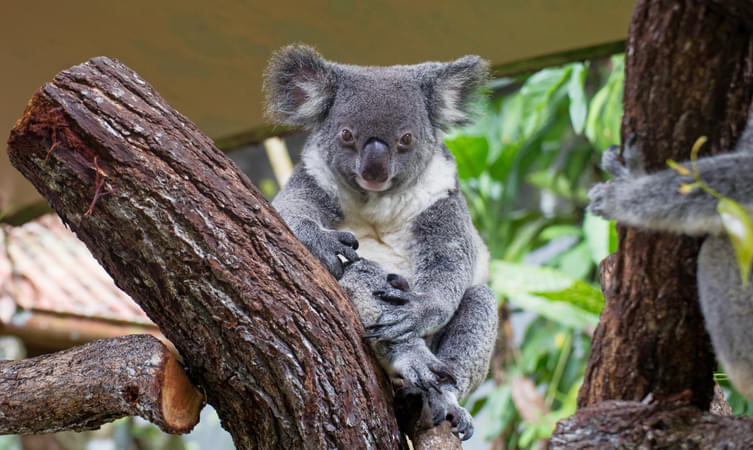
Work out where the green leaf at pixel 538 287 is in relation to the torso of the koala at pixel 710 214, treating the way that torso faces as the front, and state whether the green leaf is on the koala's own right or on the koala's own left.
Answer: on the koala's own right

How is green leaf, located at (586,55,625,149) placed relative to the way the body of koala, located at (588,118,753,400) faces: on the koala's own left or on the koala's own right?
on the koala's own right

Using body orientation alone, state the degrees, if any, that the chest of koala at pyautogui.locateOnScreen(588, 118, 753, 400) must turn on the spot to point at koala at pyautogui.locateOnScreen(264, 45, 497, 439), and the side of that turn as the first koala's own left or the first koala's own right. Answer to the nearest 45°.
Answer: approximately 45° to the first koala's own right

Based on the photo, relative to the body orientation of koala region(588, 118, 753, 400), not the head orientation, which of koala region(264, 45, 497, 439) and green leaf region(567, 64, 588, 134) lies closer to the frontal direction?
the koala

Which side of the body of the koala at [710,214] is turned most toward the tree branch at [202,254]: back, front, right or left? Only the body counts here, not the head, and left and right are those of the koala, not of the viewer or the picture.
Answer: front

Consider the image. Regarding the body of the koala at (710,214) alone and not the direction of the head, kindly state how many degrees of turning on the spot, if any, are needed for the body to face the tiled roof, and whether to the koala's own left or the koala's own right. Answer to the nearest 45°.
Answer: approximately 45° to the koala's own right

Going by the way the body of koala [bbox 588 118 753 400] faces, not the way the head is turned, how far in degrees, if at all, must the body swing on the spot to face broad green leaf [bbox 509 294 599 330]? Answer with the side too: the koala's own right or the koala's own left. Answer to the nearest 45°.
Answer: approximately 90° to the koala's own right

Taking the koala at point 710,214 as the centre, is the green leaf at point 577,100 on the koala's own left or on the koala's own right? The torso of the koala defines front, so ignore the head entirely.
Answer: on the koala's own right

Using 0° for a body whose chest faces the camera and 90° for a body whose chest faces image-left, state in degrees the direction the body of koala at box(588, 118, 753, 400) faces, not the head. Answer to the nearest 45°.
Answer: approximately 90°

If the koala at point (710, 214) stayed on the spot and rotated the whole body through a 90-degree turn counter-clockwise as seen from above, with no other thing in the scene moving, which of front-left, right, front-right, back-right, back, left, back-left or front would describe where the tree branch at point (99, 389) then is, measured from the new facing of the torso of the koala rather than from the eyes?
right
